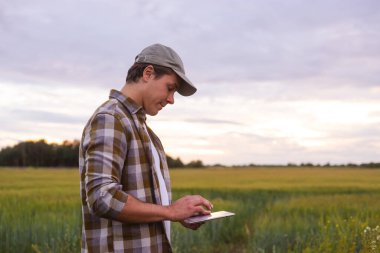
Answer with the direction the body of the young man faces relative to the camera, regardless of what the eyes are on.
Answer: to the viewer's right

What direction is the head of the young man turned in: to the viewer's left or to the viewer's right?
to the viewer's right
